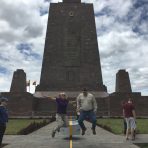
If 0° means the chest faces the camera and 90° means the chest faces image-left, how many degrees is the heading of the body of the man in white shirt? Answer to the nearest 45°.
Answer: approximately 0°

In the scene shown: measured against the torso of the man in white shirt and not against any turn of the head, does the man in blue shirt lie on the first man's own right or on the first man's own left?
on the first man's own right
